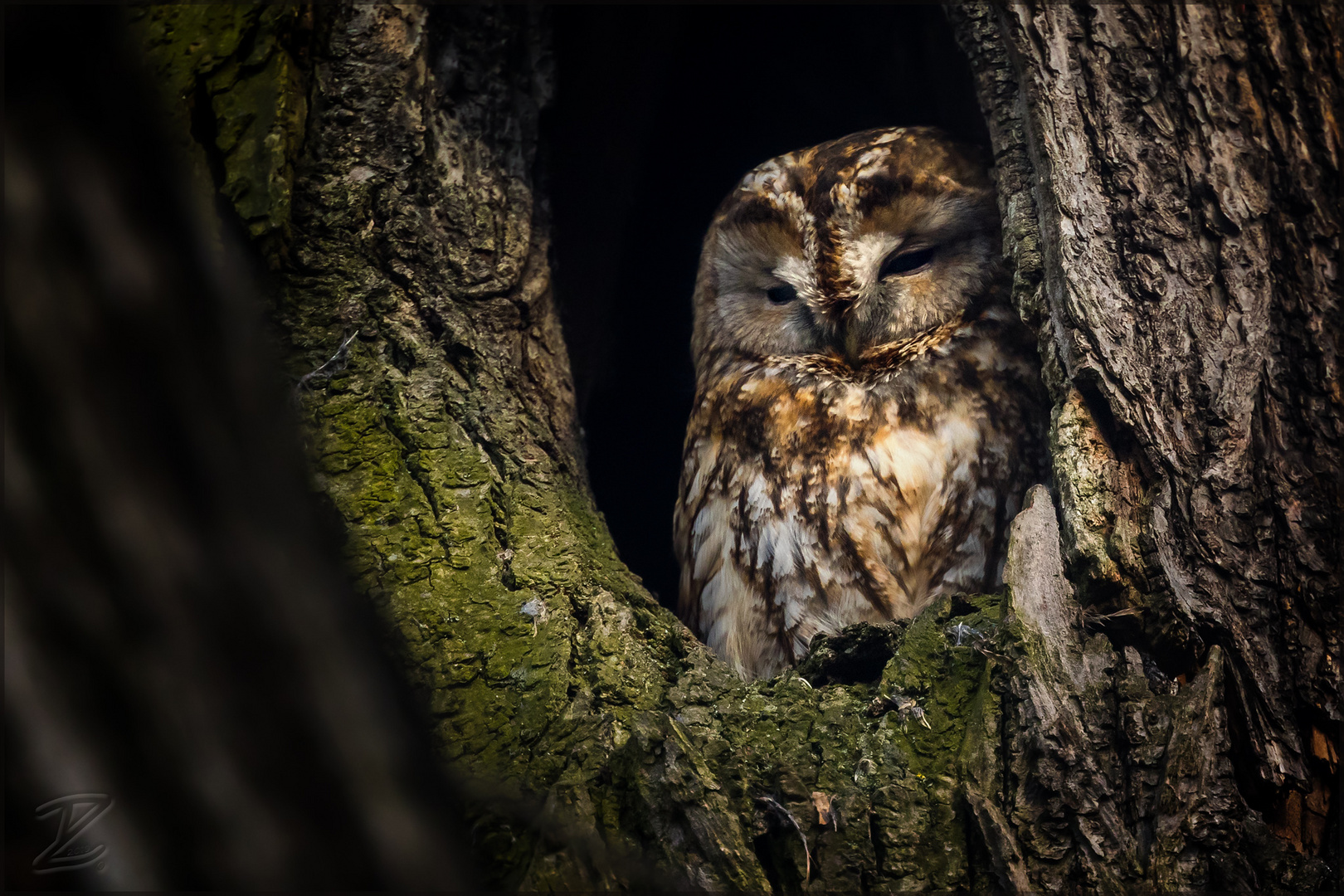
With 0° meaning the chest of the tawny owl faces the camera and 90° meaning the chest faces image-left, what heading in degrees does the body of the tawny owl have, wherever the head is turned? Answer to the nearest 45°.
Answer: approximately 0°

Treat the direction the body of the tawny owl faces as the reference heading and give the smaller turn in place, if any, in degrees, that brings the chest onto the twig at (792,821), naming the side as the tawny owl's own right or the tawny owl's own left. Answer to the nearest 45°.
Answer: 0° — it already faces it
